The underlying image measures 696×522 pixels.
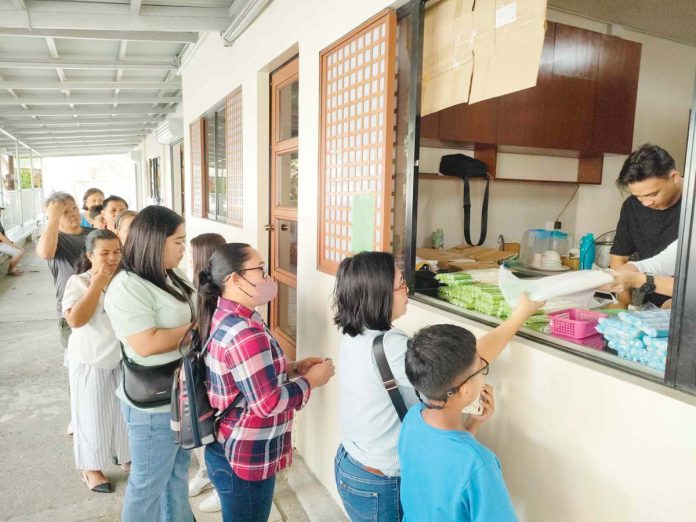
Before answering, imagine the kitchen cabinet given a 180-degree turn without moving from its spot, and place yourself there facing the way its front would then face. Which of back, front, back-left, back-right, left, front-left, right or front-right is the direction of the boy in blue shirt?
back-right

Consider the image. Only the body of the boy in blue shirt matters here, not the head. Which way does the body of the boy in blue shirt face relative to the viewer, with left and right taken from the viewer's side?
facing away from the viewer and to the right of the viewer

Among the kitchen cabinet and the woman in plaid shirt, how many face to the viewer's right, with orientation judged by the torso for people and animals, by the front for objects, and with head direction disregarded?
1

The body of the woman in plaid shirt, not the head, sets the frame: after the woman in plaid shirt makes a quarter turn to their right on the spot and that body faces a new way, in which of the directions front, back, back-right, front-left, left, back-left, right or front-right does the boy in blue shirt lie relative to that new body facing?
front-left

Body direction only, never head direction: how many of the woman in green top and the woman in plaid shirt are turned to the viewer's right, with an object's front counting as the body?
2

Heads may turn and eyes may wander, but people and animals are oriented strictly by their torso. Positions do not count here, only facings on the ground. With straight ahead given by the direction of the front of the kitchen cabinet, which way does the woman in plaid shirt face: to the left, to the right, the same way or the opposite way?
the opposite way

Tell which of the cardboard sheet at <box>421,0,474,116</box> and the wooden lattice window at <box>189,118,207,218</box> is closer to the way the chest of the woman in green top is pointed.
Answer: the cardboard sheet

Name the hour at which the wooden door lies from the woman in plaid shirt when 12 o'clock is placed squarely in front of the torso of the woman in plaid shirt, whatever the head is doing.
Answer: The wooden door is roughly at 9 o'clock from the woman in plaid shirt.

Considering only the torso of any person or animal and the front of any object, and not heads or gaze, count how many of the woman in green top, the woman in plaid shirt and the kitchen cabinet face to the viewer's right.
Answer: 2

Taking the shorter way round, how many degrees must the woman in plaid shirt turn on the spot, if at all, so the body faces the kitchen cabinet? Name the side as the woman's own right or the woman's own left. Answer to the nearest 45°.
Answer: approximately 45° to the woman's own left

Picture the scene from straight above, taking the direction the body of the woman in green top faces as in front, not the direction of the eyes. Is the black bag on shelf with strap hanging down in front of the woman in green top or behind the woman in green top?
in front

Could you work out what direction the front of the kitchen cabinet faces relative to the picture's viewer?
facing the viewer and to the left of the viewer

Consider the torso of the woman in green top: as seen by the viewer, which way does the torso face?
to the viewer's right

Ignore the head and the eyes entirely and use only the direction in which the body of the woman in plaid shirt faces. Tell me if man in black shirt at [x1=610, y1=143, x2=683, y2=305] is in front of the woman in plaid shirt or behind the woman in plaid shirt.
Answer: in front

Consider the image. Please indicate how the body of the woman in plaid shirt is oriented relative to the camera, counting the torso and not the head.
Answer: to the viewer's right

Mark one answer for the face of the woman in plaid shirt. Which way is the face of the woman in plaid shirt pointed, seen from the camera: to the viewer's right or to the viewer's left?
to the viewer's right
